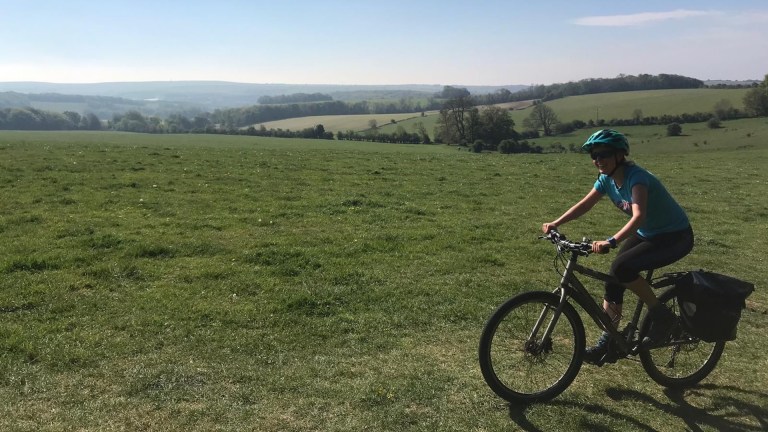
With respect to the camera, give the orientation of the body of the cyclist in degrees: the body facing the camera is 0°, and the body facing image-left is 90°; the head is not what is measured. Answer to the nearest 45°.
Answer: approximately 45°

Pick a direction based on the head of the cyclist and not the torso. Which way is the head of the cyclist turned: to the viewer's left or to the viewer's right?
to the viewer's left
